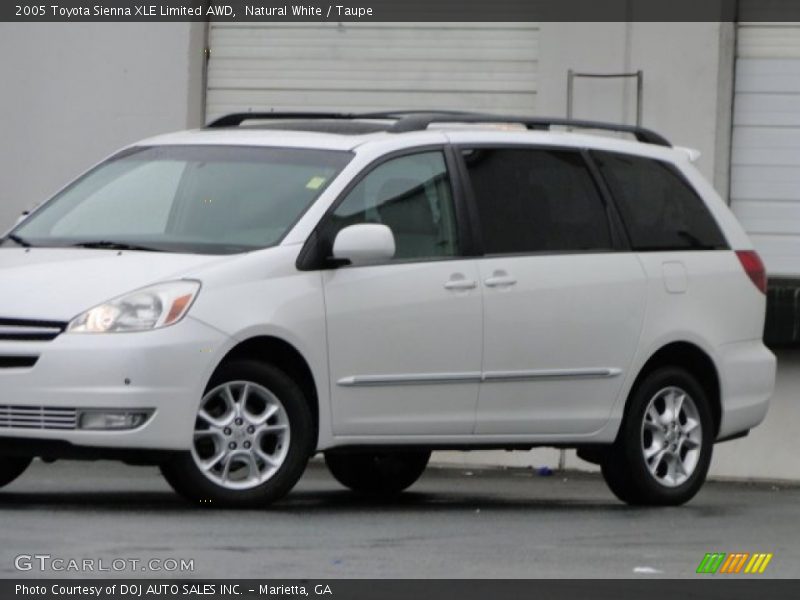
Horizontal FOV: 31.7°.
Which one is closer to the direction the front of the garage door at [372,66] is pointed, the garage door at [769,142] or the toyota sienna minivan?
the toyota sienna minivan

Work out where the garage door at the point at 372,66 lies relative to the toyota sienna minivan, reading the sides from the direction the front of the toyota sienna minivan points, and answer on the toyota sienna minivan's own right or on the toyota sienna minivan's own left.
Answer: on the toyota sienna minivan's own right

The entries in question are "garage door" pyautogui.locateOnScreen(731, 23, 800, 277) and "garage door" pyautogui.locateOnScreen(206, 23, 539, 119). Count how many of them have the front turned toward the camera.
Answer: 2

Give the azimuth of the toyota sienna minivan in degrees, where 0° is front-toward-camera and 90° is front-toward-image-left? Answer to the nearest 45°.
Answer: approximately 45°

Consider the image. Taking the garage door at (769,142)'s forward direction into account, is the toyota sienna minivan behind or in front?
in front

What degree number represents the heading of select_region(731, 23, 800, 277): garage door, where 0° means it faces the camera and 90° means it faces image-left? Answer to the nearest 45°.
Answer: approximately 0°

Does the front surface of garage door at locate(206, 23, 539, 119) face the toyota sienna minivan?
yes

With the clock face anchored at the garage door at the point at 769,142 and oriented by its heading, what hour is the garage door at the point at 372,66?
the garage door at the point at 372,66 is roughly at 3 o'clock from the garage door at the point at 769,142.

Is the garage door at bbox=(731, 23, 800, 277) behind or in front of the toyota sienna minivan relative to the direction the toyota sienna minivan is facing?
behind

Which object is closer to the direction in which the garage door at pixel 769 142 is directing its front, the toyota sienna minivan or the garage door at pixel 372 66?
the toyota sienna minivan

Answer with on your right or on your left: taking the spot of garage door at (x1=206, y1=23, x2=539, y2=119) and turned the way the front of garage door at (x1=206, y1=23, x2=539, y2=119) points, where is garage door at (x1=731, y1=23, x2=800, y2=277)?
on your left
